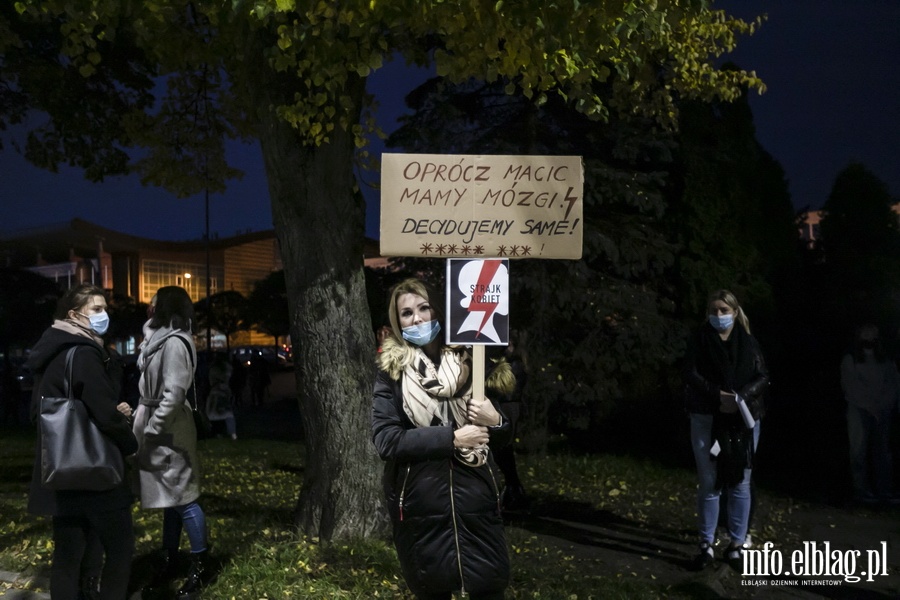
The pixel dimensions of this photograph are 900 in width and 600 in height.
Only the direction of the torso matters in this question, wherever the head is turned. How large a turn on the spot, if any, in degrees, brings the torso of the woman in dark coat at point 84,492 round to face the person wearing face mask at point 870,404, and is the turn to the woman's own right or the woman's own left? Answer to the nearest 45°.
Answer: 0° — they already face them

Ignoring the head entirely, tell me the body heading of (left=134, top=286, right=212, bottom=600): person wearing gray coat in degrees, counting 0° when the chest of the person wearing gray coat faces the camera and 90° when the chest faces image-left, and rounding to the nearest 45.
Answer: approximately 90°

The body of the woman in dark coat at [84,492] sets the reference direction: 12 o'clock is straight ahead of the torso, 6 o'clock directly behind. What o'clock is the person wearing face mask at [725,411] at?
The person wearing face mask is roughly at 12 o'clock from the woman in dark coat.

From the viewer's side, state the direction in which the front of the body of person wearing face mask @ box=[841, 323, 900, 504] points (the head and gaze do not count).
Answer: toward the camera

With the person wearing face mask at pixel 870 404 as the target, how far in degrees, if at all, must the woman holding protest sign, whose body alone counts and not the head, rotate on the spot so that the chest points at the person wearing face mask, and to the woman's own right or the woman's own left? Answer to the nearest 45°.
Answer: approximately 135° to the woman's own left

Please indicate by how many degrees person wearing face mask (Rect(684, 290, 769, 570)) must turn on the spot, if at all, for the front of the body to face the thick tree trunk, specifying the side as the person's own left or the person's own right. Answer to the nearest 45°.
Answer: approximately 90° to the person's own right

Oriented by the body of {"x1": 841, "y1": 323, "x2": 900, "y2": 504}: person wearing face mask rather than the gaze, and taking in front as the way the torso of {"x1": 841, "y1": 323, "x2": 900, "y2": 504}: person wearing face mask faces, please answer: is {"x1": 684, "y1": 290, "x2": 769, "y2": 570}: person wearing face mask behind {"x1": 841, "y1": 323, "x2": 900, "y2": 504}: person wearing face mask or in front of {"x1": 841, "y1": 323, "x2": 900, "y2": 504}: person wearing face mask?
in front

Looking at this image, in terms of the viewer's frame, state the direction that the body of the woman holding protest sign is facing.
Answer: toward the camera

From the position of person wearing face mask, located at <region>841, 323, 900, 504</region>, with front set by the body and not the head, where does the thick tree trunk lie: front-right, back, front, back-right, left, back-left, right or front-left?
front-right
